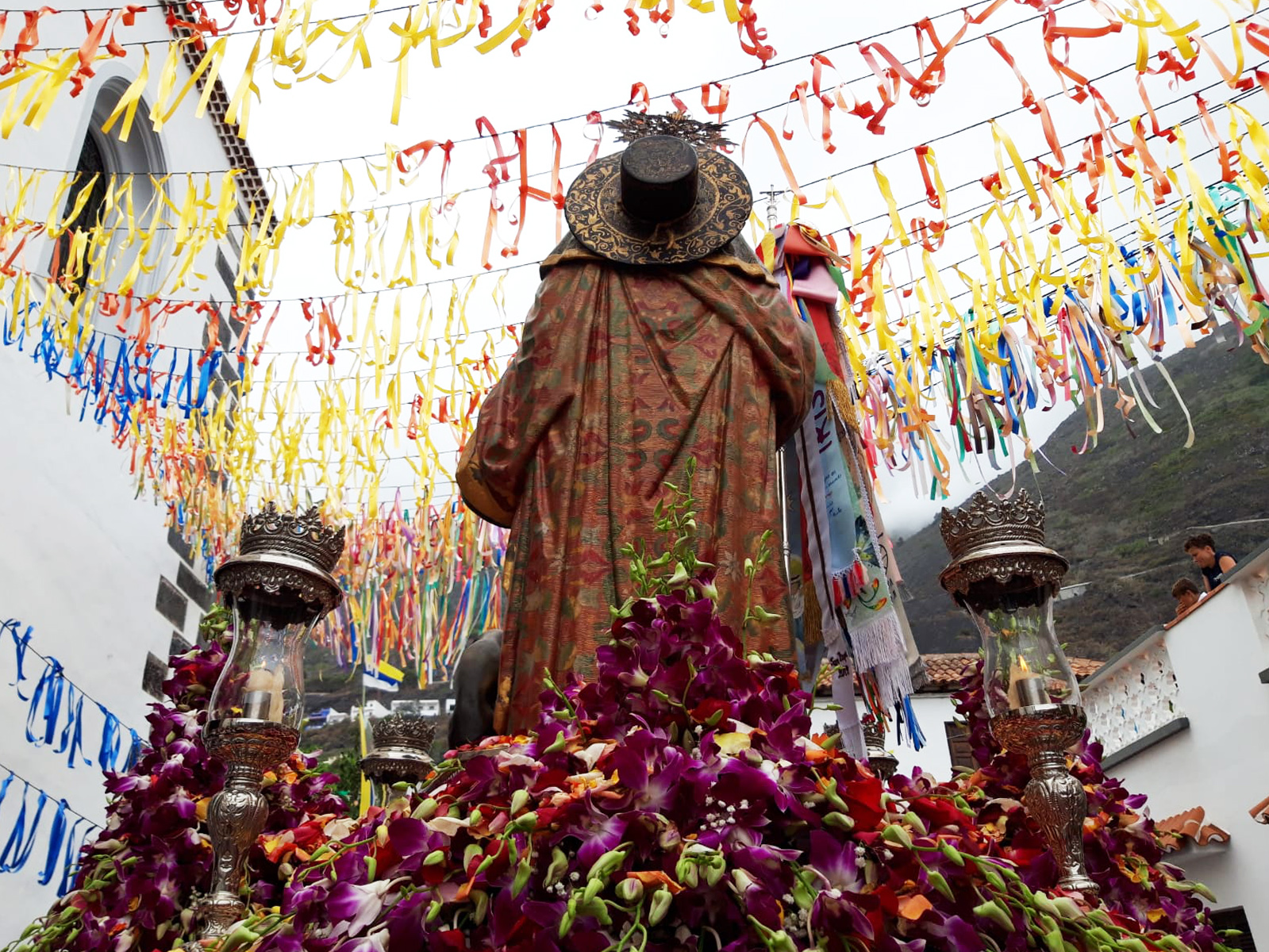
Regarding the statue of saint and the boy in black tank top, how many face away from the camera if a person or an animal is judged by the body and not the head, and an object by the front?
1

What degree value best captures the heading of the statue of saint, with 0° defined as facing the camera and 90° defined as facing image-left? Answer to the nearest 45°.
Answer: approximately 180°

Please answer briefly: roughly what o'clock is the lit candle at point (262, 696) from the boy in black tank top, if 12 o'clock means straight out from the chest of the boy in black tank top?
The lit candle is roughly at 11 o'clock from the boy in black tank top.

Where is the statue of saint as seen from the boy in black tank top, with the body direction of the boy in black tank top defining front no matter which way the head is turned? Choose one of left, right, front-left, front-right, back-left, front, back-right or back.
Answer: front-left

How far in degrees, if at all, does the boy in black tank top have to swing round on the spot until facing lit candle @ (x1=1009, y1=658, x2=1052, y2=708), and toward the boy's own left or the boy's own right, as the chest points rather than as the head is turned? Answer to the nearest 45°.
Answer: approximately 45° to the boy's own left

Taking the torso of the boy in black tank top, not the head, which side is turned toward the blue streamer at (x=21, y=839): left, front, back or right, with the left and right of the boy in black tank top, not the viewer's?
front

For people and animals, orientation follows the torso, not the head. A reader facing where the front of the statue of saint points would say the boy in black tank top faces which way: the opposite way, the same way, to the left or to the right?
to the left

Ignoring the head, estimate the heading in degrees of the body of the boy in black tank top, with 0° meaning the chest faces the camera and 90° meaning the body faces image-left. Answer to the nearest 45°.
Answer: approximately 45°
